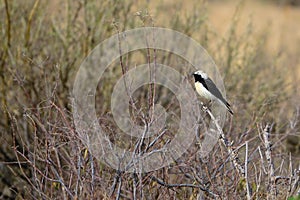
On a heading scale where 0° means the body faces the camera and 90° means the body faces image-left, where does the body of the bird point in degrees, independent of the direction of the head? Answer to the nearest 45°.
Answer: approximately 90°
